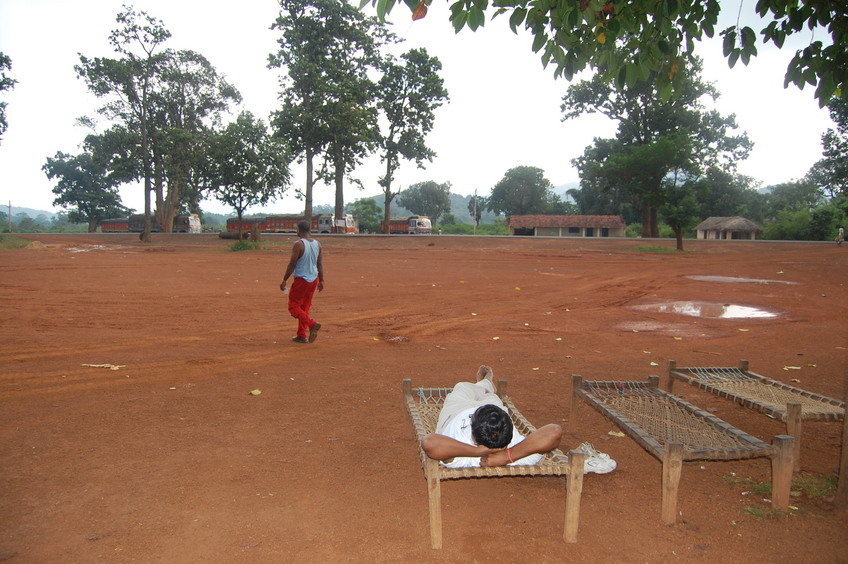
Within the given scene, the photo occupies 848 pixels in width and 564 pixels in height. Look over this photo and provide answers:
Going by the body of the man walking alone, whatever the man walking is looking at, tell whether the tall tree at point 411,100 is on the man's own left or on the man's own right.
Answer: on the man's own right

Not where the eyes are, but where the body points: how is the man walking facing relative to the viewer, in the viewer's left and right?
facing away from the viewer and to the left of the viewer

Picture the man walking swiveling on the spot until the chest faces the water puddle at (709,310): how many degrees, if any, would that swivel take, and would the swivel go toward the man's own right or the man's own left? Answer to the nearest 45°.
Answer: approximately 135° to the man's own right

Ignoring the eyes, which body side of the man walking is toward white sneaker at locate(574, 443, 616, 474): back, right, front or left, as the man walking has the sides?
back

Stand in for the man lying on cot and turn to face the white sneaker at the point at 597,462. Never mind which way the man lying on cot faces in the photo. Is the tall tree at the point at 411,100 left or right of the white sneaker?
left

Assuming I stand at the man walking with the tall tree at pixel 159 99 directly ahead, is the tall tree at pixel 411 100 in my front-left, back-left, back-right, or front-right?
front-right

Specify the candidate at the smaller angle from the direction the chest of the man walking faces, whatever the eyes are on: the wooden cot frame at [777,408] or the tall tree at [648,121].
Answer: the tall tree

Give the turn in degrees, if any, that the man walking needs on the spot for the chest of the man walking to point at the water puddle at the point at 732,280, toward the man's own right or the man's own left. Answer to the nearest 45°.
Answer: approximately 90° to the man's own right

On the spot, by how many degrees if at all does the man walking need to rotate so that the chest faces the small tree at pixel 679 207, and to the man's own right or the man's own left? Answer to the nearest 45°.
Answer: approximately 90° to the man's own right

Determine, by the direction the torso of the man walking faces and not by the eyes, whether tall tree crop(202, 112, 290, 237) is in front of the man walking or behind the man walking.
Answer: in front

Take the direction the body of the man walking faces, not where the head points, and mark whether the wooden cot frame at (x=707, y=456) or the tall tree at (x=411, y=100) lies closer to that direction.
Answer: the tall tree
